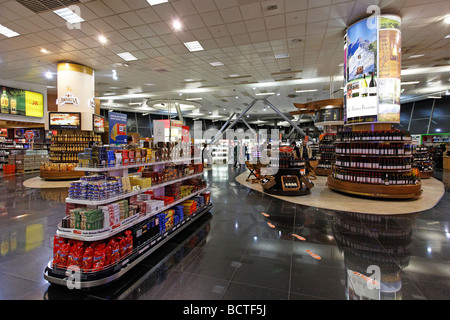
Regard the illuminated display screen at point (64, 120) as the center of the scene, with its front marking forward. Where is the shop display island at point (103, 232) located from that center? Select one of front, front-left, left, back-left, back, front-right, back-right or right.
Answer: front

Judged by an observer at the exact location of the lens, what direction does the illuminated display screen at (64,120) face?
facing the viewer

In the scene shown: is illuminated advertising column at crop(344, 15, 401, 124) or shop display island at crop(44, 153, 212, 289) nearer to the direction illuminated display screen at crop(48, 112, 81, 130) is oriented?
the shop display island

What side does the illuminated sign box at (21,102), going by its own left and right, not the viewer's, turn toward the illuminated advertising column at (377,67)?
front

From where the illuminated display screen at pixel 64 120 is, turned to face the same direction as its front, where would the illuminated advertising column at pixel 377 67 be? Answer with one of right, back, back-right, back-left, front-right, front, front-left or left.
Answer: front-left

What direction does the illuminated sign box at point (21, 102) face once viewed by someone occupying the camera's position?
facing the viewer and to the right of the viewer

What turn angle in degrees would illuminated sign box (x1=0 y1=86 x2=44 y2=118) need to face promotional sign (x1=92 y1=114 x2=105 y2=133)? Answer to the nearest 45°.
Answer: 0° — it already faces it

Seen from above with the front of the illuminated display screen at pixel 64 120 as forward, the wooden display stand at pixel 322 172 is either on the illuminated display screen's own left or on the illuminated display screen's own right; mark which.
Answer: on the illuminated display screen's own left

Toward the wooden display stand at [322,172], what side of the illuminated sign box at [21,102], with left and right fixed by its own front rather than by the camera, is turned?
front

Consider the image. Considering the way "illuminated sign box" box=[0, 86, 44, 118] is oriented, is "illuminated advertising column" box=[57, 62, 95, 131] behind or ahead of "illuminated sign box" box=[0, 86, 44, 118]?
ahead

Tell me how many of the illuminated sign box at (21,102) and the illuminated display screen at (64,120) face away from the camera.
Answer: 0
